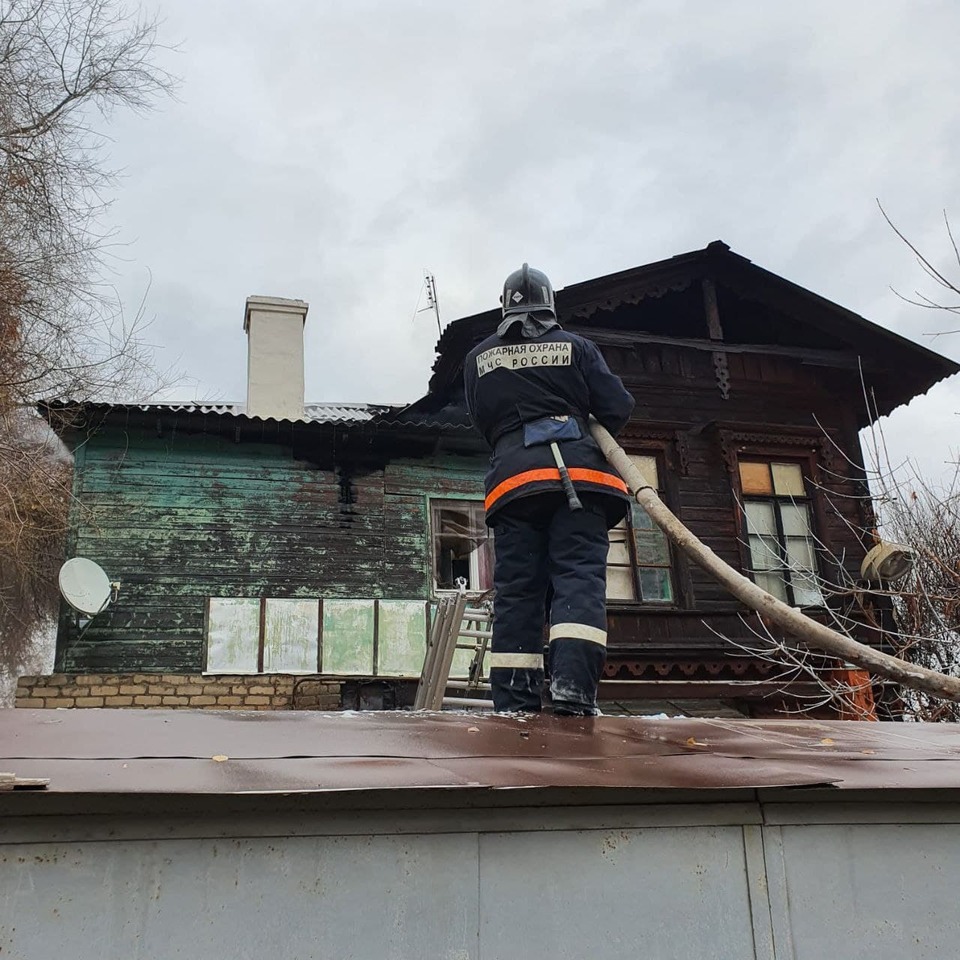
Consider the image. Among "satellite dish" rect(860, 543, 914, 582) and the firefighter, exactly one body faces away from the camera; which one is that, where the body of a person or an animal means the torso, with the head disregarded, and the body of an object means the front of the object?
the firefighter

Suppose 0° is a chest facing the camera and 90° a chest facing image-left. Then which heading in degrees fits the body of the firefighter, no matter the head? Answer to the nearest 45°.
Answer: approximately 180°

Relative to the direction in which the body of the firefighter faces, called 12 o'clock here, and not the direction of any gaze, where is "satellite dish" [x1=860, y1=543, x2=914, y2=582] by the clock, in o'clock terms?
The satellite dish is roughly at 1 o'clock from the firefighter.

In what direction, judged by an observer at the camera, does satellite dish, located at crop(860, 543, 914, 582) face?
facing the viewer and to the right of the viewer

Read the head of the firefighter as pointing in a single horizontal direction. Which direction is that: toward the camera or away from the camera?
away from the camera

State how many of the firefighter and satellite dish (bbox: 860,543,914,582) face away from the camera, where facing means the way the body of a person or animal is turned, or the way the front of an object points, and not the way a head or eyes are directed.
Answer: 1

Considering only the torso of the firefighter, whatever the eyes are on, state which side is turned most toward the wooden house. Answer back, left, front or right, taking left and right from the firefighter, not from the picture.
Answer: front

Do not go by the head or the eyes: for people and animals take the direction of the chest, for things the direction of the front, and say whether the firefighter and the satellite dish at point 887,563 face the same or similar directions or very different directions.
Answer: very different directions
